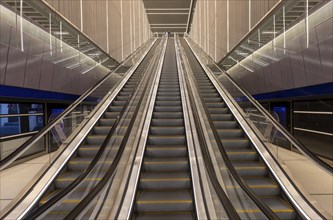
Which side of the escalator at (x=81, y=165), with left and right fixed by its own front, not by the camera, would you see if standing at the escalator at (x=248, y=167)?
left
